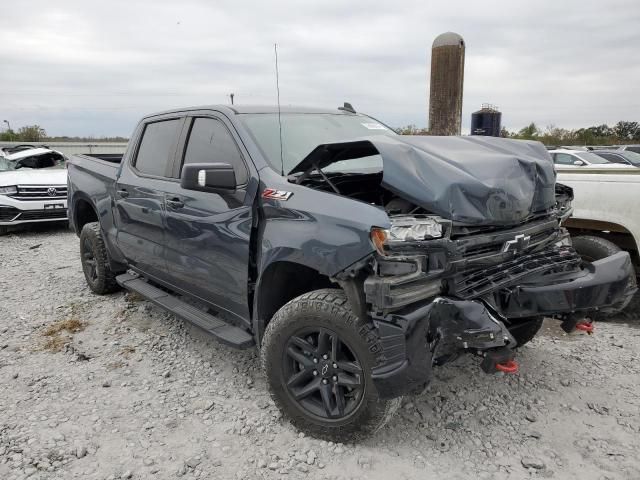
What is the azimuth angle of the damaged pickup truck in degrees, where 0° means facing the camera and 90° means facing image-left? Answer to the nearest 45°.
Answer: approximately 315°

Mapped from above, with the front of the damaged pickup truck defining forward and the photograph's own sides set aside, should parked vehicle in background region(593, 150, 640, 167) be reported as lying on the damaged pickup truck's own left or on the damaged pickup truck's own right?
on the damaged pickup truck's own left

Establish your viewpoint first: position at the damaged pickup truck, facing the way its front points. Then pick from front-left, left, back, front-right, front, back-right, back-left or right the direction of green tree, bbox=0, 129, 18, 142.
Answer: back

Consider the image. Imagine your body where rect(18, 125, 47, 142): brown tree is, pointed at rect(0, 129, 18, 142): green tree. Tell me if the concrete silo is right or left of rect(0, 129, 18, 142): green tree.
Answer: left

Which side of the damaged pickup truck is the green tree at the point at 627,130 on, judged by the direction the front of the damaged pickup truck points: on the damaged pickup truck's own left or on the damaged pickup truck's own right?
on the damaged pickup truck's own left

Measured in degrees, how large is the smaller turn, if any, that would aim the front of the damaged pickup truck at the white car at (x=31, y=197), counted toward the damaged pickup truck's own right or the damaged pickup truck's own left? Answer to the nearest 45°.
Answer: approximately 180°

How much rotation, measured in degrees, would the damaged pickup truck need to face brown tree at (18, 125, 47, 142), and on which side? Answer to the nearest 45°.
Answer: approximately 180°
